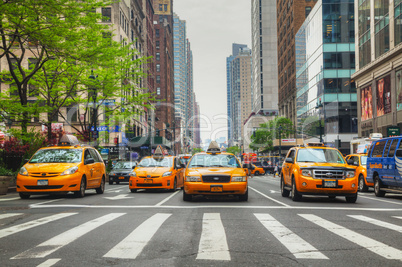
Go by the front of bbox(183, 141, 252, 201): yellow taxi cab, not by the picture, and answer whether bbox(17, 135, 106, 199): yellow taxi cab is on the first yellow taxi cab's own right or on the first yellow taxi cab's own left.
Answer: on the first yellow taxi cab's own right

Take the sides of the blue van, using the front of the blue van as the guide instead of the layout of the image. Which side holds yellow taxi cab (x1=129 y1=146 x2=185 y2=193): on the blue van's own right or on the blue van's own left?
on the blue van's own right

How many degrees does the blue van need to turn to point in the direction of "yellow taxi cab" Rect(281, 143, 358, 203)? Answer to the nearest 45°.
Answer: approximately 45° to its right

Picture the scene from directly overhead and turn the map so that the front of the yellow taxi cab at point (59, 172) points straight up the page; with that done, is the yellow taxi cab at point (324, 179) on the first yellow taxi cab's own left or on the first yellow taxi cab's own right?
on the first yellow taxi cab's own left

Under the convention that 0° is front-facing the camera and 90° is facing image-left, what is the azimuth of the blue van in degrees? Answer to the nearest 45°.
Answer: approximately 315°

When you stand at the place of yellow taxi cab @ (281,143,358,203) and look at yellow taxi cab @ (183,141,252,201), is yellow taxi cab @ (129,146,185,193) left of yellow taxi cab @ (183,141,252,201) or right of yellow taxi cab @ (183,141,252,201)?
right

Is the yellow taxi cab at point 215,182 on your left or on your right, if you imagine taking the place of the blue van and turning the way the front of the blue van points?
on your right

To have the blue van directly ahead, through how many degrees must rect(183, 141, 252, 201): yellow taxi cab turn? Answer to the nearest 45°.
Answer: approximately 135° to its left

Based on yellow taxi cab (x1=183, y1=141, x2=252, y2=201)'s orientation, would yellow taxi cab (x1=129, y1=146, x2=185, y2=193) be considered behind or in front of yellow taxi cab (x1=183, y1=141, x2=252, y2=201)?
behind

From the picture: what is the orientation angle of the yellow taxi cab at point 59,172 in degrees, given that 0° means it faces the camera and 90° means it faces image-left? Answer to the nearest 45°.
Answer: approximately 45°
